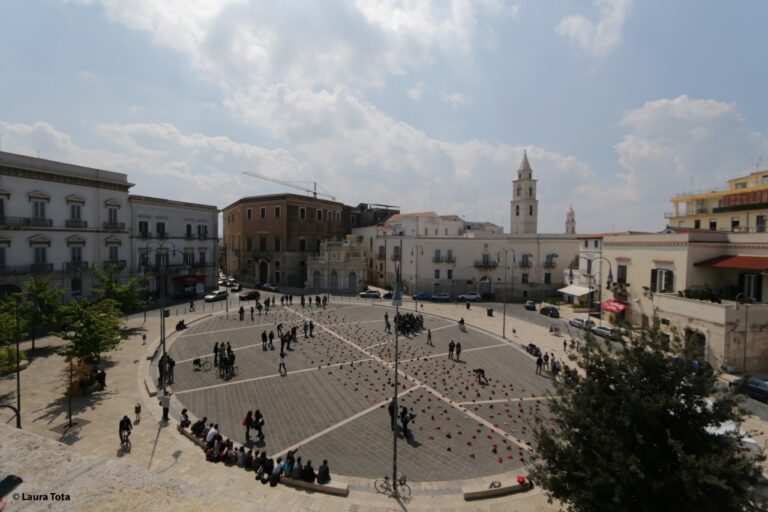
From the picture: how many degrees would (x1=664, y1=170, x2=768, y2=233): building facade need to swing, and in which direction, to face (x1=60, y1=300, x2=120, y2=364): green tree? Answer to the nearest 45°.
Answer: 0° — it already faces it

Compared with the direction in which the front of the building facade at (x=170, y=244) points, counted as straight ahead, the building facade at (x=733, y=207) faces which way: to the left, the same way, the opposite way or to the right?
the opposite way

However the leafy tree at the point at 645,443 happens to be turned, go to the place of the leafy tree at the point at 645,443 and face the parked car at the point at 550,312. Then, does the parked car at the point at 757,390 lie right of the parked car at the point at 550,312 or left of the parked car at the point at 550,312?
right

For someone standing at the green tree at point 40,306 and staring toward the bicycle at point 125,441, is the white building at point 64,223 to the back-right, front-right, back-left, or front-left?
back-left

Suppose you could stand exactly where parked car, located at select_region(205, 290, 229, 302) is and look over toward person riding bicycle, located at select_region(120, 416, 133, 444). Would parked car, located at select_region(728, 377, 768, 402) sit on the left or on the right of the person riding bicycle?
left

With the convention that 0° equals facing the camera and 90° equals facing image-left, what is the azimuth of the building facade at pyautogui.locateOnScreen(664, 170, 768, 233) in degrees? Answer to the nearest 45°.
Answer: approximately 45°
